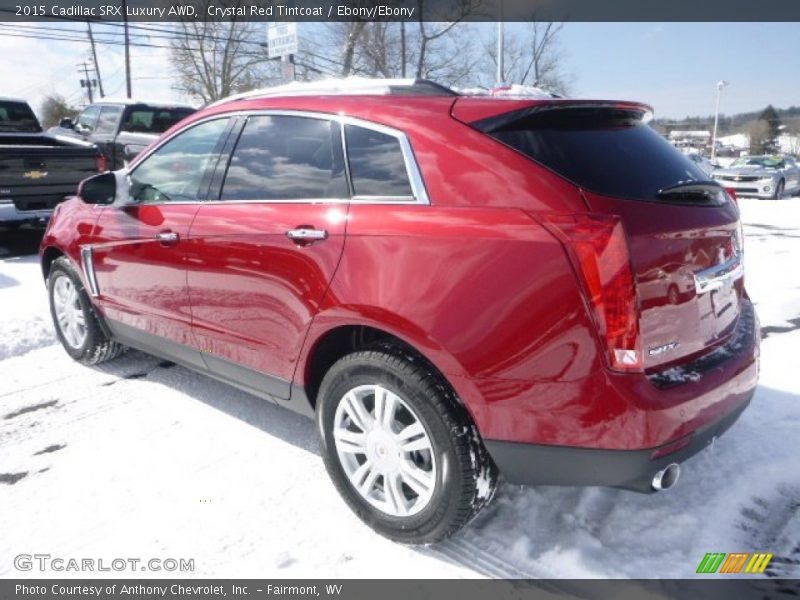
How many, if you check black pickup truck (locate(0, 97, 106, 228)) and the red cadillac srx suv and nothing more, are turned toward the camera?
0

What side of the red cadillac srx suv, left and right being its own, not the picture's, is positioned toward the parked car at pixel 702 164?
right

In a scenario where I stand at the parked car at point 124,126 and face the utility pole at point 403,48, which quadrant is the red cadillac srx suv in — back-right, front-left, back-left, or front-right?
back-right

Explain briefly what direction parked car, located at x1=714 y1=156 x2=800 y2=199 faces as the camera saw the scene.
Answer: facing the viewer and to the left of the viewer

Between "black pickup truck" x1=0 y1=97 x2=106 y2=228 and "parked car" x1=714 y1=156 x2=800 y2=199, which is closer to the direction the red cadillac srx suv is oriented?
the black pickup truck

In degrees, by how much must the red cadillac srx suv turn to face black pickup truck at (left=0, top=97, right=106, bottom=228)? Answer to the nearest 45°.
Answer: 0° — it already faces it

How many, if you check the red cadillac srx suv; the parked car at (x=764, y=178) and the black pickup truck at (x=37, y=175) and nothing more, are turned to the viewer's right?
0

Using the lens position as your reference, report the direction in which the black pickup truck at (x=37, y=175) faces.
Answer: facing away from the viewer and to the left of the viewer

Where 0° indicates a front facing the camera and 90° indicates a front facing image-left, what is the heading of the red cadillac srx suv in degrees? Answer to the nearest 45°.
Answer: approximately 135°

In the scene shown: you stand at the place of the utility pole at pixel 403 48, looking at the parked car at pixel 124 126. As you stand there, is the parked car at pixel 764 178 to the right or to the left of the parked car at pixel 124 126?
left

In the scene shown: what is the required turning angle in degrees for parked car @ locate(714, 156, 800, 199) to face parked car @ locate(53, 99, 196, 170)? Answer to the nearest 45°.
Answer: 0° — it already faces it
